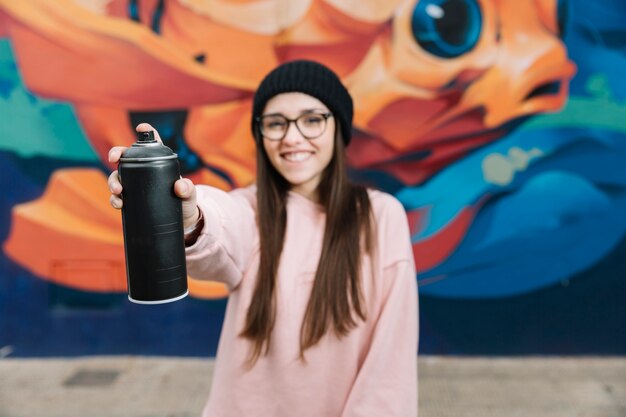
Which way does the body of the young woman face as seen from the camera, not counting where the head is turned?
toward the camera

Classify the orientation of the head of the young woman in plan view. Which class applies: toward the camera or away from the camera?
toward the camera
